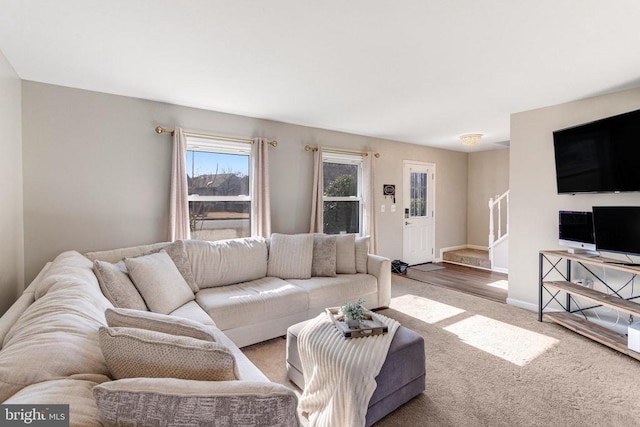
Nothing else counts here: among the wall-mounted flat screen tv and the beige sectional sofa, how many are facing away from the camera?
0

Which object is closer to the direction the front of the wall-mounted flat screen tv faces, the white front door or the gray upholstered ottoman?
the gray upholstered ottoman

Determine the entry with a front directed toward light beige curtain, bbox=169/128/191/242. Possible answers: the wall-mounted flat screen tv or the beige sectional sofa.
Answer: the wall-mounted flat screen tv

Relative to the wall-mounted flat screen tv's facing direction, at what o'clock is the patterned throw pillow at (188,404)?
The patterned throw pillow is roughly at 11 o'clock from the wall-mounted flat screen tv.

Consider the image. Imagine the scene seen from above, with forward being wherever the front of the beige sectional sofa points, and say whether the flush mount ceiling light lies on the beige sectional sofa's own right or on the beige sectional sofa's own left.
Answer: on the beige sectional sofa's own left

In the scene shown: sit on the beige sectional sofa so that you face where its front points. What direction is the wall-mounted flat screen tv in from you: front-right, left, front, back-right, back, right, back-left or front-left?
front-left

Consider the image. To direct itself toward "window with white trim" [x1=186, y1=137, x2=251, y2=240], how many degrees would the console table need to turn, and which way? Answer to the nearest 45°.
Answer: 0° — it already faces it

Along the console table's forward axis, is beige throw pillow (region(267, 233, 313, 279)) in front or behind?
in front

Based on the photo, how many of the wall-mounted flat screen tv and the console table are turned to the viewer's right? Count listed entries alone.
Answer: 0

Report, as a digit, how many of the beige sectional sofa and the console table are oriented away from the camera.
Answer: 0

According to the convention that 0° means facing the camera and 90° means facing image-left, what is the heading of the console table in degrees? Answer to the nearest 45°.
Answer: approximately 45°
